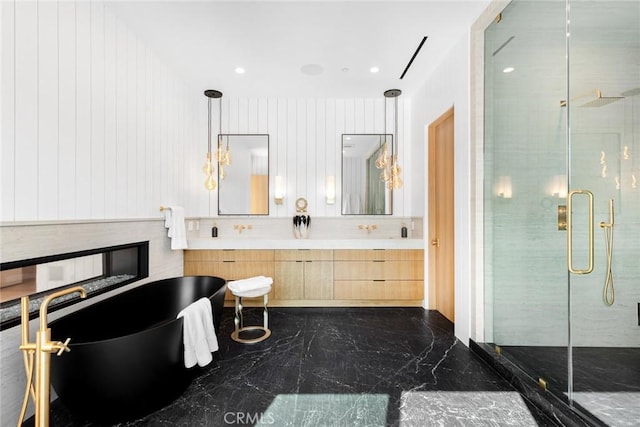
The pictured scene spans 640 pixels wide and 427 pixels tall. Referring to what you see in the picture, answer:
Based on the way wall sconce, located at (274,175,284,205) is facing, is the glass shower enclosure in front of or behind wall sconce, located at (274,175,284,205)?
in front

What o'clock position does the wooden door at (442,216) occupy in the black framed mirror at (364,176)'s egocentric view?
The wooden door is roughly at 10 o'clock from the black framed mirror.

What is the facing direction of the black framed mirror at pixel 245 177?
toward the camera

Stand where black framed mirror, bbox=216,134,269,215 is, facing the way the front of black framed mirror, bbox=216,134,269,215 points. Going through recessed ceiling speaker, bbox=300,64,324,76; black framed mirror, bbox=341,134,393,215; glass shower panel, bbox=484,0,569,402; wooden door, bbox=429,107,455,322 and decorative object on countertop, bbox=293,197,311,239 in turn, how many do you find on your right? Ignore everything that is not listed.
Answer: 0

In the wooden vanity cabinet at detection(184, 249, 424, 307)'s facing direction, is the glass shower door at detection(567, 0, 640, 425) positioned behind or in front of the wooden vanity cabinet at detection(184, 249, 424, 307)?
in front

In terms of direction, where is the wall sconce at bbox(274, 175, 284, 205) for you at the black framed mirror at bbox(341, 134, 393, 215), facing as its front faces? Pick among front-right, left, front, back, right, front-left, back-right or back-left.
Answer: right

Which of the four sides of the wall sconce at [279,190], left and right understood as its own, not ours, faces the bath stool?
front

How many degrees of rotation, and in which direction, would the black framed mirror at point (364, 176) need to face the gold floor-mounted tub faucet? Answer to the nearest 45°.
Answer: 0° — it already faces it

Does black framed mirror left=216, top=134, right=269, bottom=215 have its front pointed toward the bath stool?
yes

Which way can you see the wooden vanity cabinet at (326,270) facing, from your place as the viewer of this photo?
facing the viewer

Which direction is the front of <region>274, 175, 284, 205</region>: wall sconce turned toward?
toward the camera

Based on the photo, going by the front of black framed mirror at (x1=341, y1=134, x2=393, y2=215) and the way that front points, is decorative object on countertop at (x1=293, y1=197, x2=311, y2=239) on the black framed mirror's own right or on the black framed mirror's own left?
on the black framed mirror's own right

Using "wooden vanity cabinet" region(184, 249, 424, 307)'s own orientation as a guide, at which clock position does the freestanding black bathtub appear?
The freestanding black bathtub is roughly at 1 o'clock from the wooden vanity cabinet.

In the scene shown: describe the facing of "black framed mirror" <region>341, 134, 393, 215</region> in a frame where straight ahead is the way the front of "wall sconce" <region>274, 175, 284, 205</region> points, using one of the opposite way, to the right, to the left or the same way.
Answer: the same way
